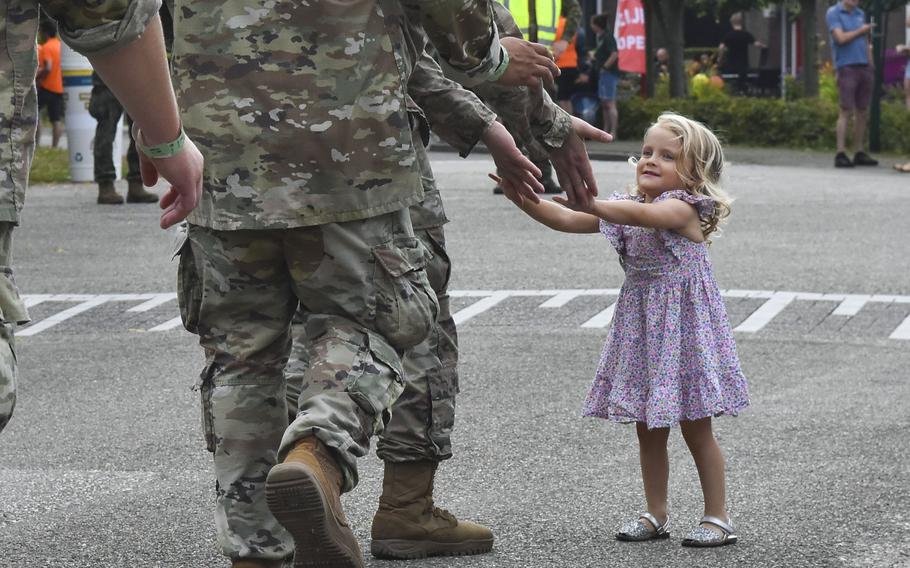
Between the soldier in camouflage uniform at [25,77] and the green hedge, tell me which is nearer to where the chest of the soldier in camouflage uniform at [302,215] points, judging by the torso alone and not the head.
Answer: the green hedge

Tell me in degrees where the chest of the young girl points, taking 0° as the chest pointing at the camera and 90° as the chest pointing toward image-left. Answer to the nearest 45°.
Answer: approximately 45°

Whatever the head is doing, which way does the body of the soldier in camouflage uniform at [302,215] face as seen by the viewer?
away from the camera

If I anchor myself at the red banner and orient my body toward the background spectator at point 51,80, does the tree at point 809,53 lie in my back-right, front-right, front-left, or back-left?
back-right

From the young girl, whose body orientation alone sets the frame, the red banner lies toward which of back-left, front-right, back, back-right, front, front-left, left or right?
back-right

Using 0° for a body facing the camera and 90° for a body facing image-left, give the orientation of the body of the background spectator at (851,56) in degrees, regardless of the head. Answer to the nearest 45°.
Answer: approximately 315°

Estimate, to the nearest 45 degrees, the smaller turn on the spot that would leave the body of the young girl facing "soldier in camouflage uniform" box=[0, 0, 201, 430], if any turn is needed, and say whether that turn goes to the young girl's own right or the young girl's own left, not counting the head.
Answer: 0° — they already face them
